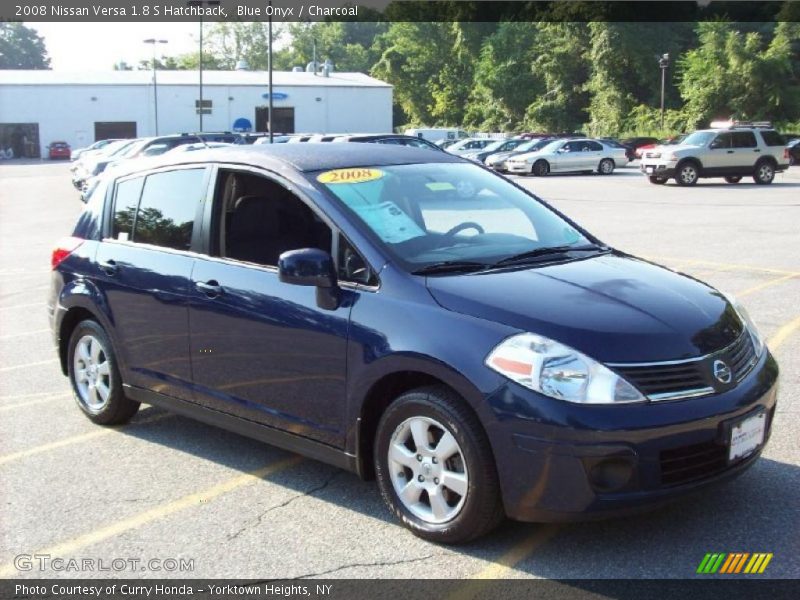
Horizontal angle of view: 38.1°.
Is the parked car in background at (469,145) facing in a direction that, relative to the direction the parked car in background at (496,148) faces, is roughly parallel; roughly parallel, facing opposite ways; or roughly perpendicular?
roughly parallel

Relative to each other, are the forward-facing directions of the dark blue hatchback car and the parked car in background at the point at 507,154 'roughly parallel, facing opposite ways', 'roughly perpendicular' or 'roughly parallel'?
roughly perpendicular

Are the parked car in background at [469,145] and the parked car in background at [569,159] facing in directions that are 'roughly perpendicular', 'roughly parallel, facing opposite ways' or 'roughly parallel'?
roughly parallel

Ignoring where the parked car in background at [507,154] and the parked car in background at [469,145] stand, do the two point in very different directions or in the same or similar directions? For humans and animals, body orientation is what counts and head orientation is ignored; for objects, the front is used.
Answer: same or similar directions

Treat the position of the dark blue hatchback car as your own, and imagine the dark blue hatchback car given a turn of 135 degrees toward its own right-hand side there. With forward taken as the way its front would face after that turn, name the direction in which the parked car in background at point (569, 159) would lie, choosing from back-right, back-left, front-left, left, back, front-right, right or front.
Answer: right

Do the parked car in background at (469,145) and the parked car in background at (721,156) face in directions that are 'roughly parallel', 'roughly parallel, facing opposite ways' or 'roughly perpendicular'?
roughly parallel

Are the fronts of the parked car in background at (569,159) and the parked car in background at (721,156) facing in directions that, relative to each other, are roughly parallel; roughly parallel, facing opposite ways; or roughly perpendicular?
roughly parallel

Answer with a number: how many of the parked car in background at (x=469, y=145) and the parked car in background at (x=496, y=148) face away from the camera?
0

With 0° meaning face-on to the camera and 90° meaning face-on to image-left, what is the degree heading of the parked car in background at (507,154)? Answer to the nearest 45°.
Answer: approximately 45°

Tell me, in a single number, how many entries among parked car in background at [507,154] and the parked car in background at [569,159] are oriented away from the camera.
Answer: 0

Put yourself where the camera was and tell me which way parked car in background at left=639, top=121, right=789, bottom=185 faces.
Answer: facing the viewer and to the left of the viewer
